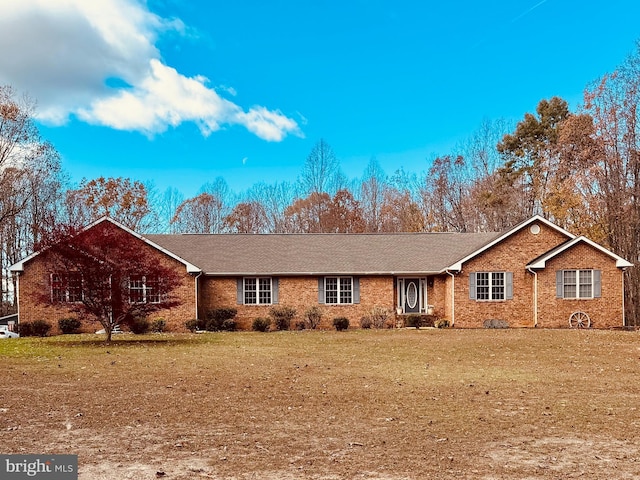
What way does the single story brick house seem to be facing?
toward the camera

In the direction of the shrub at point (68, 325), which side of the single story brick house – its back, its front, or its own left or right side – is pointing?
right

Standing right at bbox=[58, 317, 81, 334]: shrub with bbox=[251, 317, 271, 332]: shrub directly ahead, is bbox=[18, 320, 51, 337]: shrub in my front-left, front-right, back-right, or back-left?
back-right
